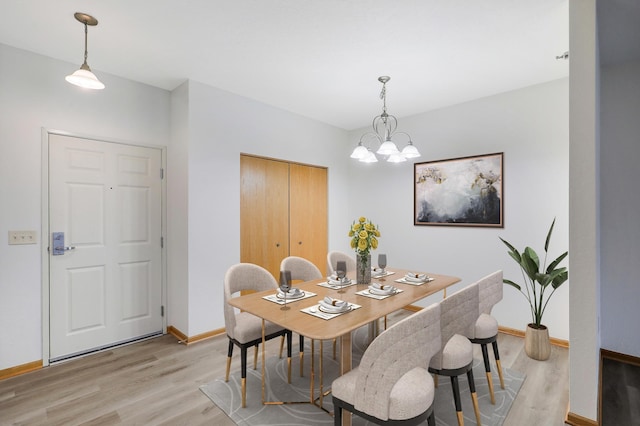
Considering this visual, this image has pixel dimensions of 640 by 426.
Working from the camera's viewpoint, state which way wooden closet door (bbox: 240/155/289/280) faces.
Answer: facing the viewer and to the right of the viewer

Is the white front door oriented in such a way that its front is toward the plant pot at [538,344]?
no

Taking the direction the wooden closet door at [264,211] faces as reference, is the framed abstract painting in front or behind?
in front

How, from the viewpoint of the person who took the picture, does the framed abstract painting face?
facing the viewer and to the left of the viewer

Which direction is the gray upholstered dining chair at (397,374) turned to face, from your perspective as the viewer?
facing away from the viewer and to the left of the viewer

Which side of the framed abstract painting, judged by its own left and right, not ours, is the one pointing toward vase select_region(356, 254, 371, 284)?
front

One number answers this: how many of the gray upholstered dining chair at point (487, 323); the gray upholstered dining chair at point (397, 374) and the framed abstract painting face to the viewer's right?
0

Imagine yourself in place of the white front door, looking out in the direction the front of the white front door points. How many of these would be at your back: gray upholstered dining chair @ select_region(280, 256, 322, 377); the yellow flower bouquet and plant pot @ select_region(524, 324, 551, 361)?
0

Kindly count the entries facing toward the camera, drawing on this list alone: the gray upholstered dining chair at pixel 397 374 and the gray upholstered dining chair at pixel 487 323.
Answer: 0

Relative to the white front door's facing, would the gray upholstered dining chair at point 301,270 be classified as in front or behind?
in front

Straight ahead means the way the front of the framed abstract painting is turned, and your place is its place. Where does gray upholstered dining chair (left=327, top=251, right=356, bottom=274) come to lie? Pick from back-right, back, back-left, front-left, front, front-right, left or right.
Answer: front

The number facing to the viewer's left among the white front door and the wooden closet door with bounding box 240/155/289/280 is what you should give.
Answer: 0

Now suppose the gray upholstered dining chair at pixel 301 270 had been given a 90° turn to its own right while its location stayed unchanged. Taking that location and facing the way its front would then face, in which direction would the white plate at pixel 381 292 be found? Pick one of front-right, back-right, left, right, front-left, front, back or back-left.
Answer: left

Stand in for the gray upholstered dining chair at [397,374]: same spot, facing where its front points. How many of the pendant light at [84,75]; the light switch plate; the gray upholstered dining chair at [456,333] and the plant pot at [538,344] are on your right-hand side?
2
